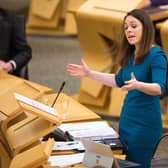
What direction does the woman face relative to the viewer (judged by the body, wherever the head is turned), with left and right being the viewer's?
facing the viewer and to the left of the viewer

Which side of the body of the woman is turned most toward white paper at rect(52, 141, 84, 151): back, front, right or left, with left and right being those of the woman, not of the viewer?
front

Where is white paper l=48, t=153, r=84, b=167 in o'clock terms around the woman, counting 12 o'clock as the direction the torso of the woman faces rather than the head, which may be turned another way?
The white paper is roughly at 12 o'clock from the woman.

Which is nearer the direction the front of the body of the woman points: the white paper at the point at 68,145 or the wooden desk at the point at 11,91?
the white paper

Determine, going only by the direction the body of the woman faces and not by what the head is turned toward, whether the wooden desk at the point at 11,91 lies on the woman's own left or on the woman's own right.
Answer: on the woman's own right

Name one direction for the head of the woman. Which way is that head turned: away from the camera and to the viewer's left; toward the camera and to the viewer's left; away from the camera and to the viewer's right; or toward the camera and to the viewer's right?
toward the camera and to the viewer's left
